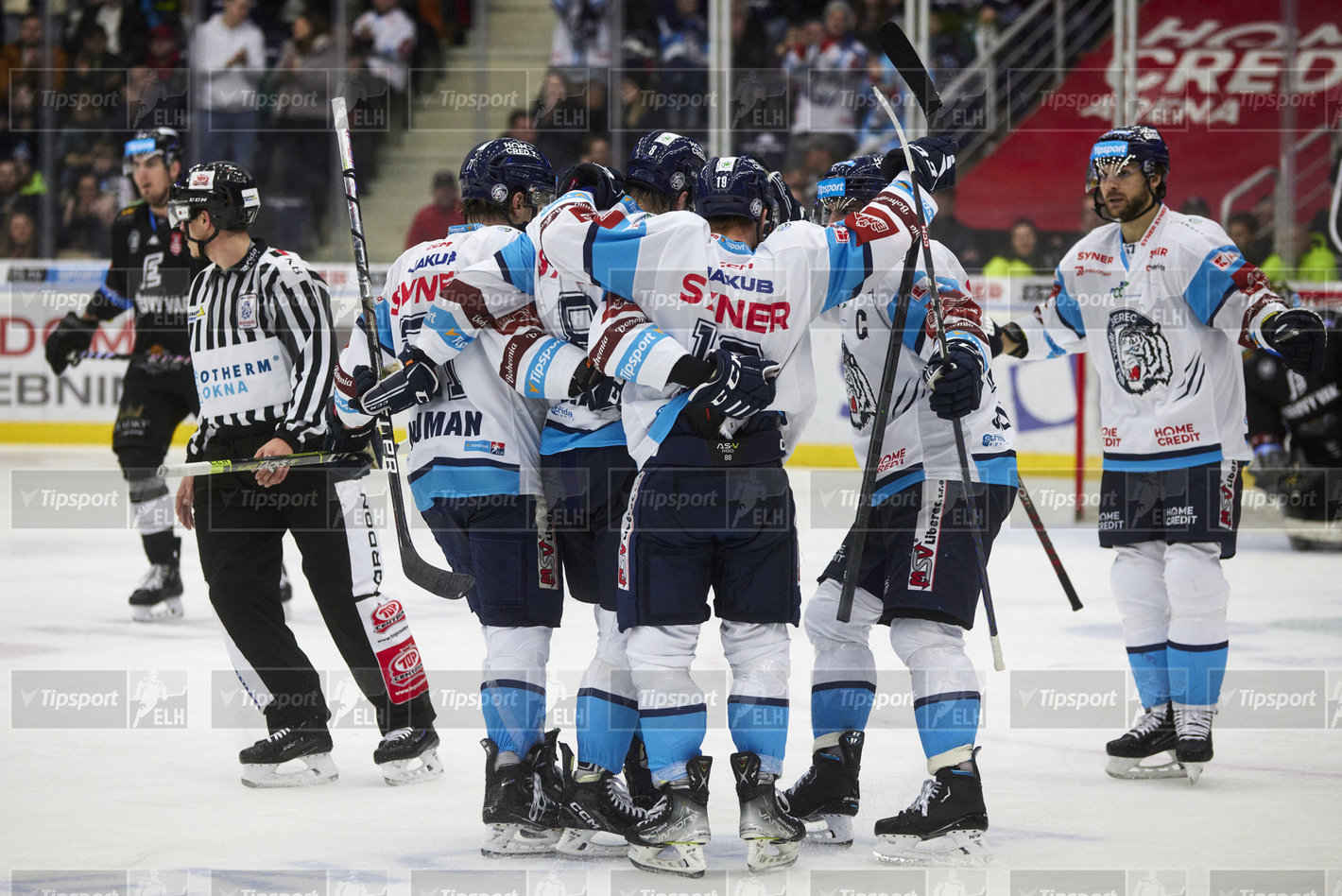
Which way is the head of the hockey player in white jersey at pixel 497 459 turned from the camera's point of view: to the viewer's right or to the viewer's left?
to the viewer's right

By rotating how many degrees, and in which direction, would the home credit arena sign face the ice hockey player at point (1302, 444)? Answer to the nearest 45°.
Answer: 0° — it already faces them

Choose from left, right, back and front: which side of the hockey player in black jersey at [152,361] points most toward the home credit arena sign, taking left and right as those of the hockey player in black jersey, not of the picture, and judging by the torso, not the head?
back

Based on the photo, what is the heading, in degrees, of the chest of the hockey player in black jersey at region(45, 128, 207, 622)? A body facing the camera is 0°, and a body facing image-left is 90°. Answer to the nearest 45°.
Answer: approximately 45°

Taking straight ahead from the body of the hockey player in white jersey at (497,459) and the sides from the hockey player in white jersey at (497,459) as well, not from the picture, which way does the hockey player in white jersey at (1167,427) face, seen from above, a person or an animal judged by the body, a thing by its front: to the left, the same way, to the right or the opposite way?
the opposite way

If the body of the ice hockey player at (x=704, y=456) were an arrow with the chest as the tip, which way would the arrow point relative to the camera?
away from the camera

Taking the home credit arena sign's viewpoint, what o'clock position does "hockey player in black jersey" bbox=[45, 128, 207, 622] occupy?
The hockey player in black jersey is roughly at 1 o'clock from the home credit arena sign.

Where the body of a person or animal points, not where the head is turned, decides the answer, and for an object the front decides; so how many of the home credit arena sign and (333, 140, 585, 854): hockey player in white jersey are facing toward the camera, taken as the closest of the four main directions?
1

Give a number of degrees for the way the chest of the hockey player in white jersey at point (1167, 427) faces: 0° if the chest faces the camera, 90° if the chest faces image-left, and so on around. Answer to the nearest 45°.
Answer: approximately 45°

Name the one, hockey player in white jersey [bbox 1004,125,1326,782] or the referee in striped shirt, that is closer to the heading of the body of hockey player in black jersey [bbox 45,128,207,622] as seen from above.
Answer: the referee in striped shirt

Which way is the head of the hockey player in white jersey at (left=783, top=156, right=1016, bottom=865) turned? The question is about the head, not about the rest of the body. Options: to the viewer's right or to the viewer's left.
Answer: to the viewer's left

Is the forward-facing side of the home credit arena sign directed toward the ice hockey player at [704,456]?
yes

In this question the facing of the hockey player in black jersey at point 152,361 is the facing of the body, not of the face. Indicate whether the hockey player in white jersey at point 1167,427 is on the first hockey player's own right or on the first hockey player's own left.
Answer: on the first hockey player's own left

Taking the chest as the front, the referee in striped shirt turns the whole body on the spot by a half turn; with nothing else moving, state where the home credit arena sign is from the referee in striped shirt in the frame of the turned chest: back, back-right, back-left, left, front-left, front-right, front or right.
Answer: front
